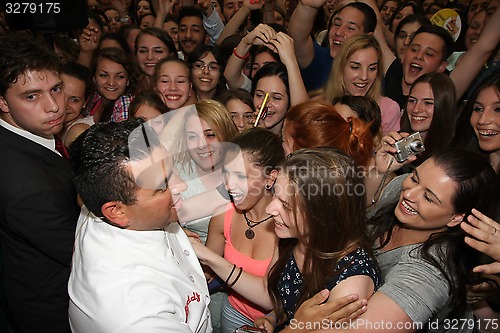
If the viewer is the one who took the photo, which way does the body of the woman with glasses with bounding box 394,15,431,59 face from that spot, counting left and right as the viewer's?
facing the viewer and to the left of the viewer

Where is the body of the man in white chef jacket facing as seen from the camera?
to the viewer's right

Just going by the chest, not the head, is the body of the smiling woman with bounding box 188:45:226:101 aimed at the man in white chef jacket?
yes

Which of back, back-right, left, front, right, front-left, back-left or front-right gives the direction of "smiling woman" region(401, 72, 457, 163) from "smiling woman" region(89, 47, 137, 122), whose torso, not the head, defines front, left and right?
front-left

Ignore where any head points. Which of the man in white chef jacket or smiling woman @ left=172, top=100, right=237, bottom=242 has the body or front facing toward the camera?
the smiling woman

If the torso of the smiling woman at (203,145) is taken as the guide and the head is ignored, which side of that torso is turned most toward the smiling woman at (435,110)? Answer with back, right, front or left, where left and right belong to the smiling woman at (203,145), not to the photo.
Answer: left

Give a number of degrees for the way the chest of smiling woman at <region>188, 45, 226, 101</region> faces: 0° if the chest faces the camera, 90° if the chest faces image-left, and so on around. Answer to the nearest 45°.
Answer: approximately 0°

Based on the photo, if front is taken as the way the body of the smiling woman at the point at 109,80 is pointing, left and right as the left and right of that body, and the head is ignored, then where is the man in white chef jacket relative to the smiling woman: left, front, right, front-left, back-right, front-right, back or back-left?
front

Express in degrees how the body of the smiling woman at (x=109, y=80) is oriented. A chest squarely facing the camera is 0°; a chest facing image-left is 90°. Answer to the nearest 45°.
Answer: approximately 0°

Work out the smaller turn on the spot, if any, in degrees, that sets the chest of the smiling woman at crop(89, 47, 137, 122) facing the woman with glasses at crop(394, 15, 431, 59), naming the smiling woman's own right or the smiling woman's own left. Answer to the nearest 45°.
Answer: approximately 90° to the smiling woman's own left

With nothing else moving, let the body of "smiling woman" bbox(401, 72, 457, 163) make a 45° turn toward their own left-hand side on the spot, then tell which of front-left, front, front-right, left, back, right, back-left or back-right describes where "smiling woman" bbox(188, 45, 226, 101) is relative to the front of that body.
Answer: right

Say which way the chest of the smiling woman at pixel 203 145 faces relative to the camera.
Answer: toward the camera
